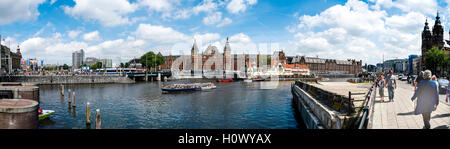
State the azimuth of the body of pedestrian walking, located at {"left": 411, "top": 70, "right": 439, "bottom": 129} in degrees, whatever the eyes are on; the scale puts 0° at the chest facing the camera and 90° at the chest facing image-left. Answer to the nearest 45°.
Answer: approximately 180°

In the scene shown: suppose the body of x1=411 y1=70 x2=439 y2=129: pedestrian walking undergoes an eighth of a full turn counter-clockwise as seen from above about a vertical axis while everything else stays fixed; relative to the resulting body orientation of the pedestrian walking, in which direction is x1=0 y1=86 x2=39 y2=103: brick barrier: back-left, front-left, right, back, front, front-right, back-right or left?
front-left

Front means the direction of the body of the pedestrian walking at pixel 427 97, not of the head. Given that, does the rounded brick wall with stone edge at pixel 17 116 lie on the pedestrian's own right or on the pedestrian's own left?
on the pedestrian's own left
